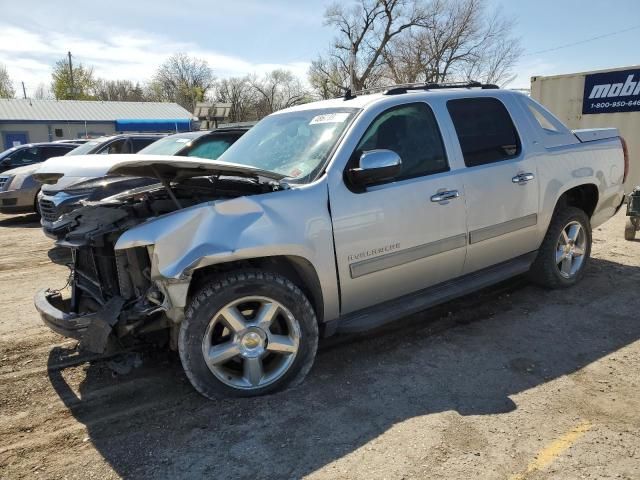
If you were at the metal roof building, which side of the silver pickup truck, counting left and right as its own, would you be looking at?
right

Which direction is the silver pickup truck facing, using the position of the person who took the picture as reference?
facing the viewer and to the left of the viewer
